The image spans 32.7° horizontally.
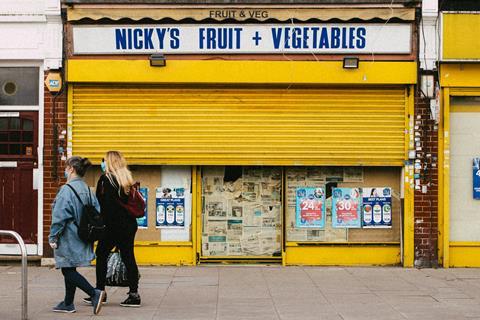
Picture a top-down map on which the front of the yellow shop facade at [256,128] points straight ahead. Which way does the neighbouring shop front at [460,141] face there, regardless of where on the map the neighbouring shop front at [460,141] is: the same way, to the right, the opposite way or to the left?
the same way

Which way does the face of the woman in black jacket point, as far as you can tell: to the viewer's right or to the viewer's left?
to the viewer's left

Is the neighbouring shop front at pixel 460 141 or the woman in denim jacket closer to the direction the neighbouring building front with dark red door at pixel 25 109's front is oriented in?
the woman in denim jacket

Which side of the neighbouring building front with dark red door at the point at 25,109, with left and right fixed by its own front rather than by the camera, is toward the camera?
front

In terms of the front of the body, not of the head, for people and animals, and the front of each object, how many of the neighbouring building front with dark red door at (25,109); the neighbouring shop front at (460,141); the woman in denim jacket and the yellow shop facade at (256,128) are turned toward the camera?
3

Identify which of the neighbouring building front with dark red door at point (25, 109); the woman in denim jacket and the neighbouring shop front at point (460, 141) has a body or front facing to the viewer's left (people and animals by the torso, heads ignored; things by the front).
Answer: the woman in denim jacket

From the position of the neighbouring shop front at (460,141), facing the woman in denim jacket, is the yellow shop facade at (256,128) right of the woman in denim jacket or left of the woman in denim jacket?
right

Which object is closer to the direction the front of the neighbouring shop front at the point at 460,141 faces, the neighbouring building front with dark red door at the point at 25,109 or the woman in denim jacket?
the woman in denim jacket

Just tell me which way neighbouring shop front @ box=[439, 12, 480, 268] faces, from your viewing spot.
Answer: facing the viewer

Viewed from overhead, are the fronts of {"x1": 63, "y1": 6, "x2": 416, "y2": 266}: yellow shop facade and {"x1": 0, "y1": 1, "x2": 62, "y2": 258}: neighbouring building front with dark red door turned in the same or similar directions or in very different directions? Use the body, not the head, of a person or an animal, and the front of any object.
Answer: same or similar directions

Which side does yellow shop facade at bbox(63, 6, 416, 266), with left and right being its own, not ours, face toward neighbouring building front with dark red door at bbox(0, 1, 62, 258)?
right

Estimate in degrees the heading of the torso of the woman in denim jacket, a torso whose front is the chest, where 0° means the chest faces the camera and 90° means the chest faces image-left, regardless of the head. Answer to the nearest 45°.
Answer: approximately 90°
